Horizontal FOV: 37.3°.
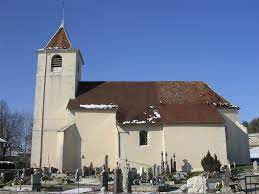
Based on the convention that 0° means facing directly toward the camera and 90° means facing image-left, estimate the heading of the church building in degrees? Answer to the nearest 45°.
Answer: approximately 90°

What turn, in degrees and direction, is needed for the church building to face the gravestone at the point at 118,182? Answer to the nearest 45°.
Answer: approximately 90° to its left

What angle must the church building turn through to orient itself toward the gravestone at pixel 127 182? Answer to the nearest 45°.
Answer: approximately 90° to its left
